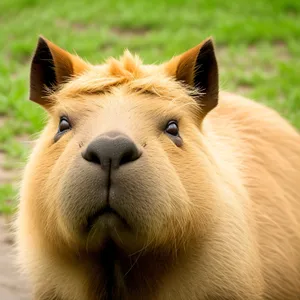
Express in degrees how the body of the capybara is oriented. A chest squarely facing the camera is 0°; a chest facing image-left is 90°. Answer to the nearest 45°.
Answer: approximately 45°
